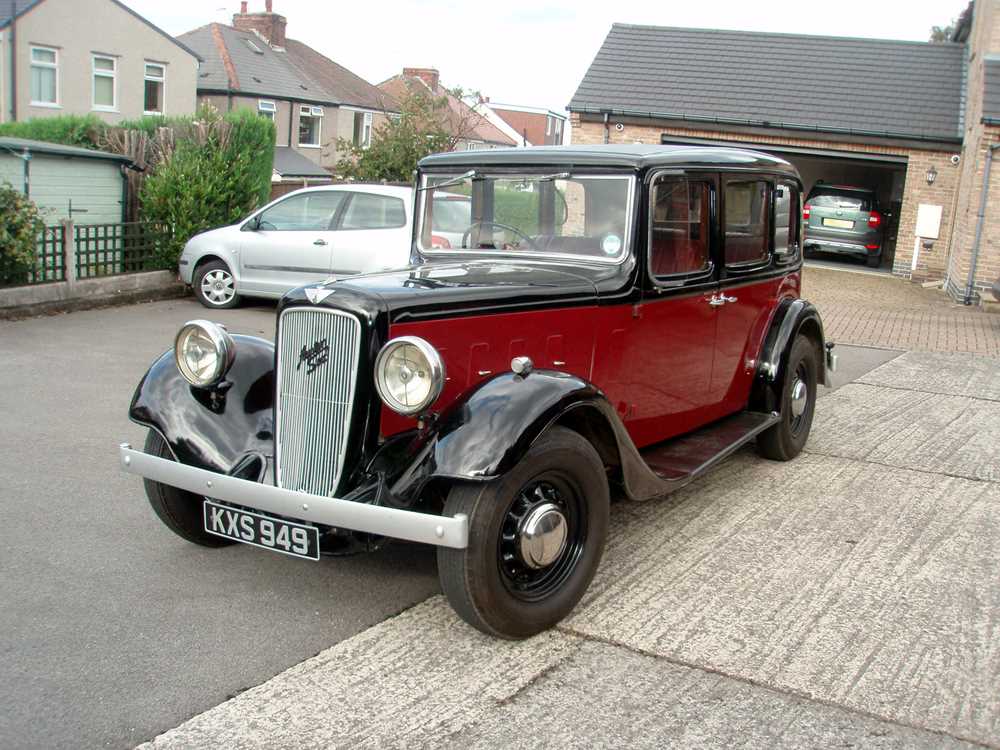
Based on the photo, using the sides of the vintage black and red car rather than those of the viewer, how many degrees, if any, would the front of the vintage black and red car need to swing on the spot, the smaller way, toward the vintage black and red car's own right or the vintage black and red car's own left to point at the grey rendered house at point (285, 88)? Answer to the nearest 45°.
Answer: approximately 135° to the vintage black and red car's own right

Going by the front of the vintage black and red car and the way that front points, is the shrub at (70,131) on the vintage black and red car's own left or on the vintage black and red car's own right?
on the vintage black and red car's own right

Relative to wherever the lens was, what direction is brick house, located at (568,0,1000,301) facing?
facing the viewer

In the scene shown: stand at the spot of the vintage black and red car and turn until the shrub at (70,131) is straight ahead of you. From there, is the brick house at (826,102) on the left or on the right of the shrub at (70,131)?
right

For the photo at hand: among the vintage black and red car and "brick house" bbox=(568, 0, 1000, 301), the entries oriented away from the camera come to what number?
0

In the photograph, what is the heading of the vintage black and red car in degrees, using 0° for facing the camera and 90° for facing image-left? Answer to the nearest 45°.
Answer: approximately 45°

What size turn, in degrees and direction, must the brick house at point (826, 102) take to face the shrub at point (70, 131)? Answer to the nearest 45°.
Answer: approximately 45° to its right

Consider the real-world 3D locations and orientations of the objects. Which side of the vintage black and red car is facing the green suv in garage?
back

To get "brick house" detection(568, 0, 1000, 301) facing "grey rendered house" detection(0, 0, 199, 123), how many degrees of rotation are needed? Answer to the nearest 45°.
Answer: approximately 90° to its right

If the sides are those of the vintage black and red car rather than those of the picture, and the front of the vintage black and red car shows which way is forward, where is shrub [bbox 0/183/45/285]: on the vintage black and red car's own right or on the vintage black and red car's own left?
on the vintage black and red car's own right

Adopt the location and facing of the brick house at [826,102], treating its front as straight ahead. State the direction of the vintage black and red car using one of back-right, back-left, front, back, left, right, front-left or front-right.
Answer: front

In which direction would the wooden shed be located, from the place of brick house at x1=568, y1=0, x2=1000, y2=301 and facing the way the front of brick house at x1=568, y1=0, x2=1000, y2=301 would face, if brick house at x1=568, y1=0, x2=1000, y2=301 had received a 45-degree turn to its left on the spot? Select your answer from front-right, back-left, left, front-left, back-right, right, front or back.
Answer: right

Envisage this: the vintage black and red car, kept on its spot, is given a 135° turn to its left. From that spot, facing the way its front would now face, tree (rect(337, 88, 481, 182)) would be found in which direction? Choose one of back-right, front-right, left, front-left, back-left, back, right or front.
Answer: left
